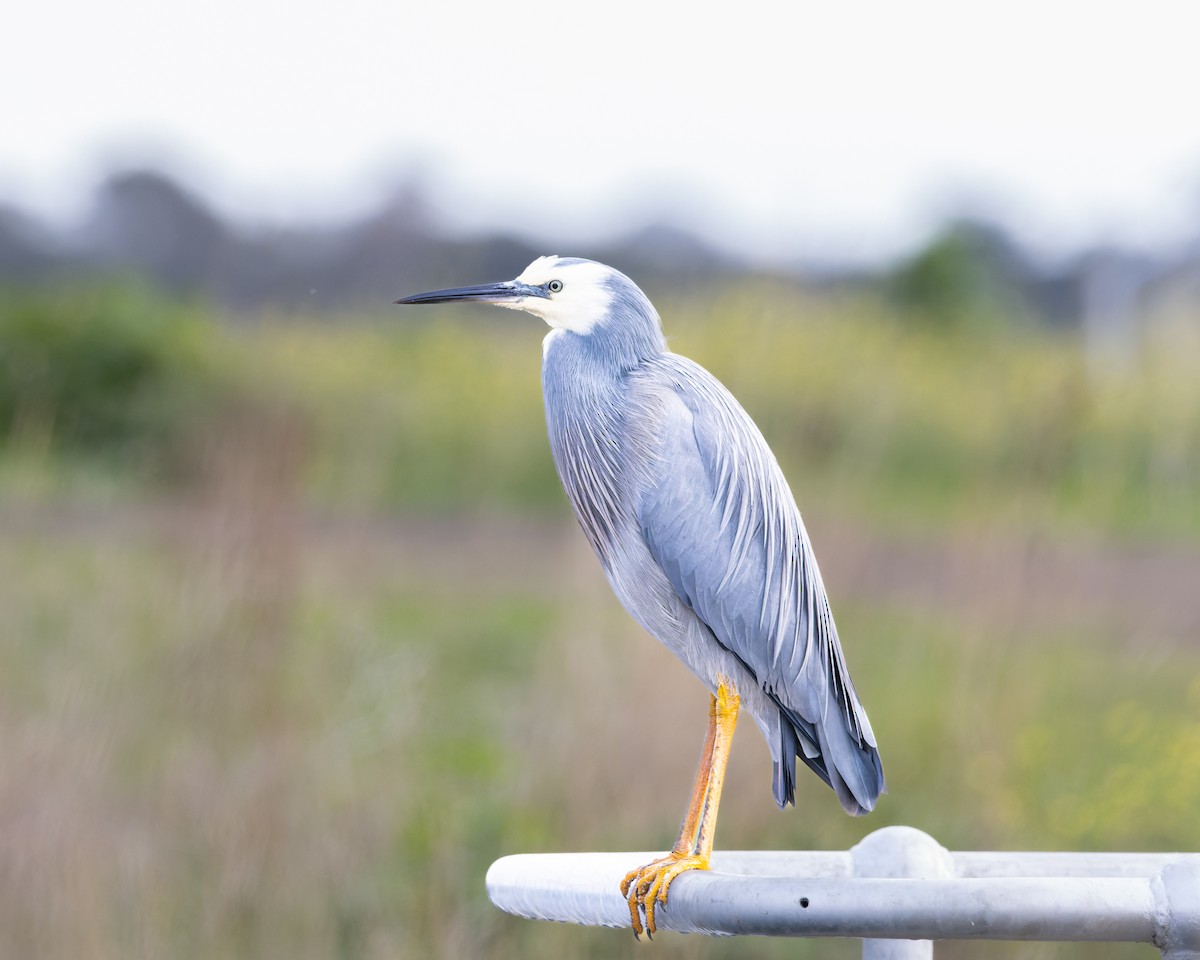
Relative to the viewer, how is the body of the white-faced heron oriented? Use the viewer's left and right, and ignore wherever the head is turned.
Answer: facing to the left of the viewer
